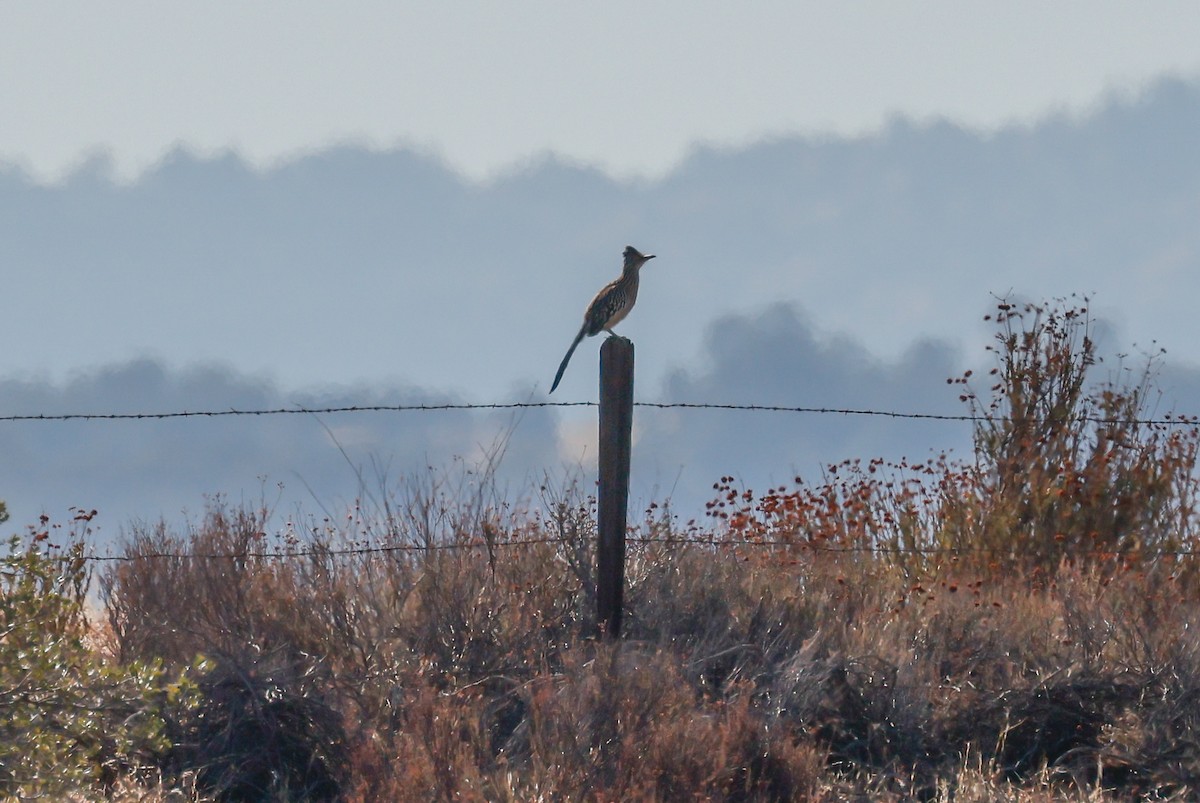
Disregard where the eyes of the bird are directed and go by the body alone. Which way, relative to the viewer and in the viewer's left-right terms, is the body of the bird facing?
facing to the right of the viewer
